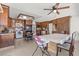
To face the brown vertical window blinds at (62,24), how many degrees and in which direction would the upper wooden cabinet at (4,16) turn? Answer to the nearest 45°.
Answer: approximately 45° to its left

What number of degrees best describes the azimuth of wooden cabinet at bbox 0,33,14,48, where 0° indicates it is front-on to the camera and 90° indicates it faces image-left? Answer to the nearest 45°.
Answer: approximately 315°

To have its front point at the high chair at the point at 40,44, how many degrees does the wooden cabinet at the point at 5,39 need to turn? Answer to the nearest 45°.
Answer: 0° — it already faces it

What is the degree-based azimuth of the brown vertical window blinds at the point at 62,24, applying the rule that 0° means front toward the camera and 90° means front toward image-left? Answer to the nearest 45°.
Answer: approximately 45°

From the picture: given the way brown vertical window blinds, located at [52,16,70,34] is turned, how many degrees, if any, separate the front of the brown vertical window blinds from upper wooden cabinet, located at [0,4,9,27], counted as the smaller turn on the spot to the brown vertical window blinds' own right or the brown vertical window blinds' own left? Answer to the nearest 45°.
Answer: approximately 45° to the brown vertical window blinds' own right
